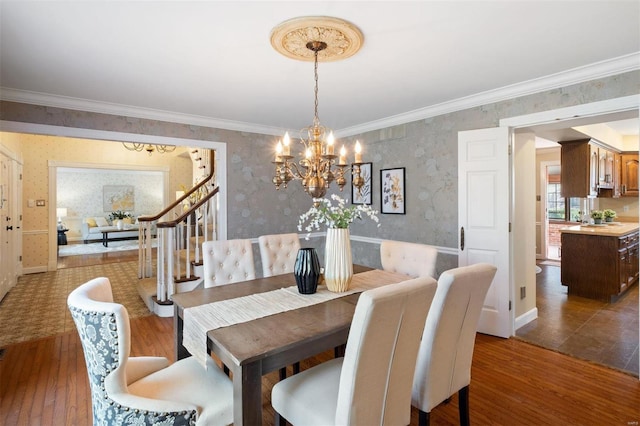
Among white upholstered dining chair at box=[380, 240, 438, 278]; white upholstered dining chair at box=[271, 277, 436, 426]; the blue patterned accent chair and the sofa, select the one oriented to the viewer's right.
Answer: the blue patterned accent chair

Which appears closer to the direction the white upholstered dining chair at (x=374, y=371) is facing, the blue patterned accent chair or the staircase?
the staircase

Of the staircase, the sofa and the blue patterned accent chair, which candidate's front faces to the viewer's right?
the blue patterned accent chair

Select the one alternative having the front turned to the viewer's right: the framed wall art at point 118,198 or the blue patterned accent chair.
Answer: the blue patterned accent chair

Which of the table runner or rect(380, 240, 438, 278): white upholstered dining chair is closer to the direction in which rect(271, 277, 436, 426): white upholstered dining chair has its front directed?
the table runner

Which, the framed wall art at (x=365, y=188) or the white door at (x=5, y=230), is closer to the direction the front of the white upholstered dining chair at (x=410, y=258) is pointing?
the white door

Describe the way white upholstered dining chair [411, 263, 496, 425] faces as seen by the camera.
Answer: facing away from the viewer and to the left of the viewer

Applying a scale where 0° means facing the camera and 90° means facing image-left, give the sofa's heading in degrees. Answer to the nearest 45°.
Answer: approximately 0°

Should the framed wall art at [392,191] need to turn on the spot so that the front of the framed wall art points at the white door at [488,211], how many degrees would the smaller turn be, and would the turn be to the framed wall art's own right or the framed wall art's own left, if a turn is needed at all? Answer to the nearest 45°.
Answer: approximately 90° to the framed wall art's own left

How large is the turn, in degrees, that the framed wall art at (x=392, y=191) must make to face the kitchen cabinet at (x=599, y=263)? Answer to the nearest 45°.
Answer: approximately 135° to its left
